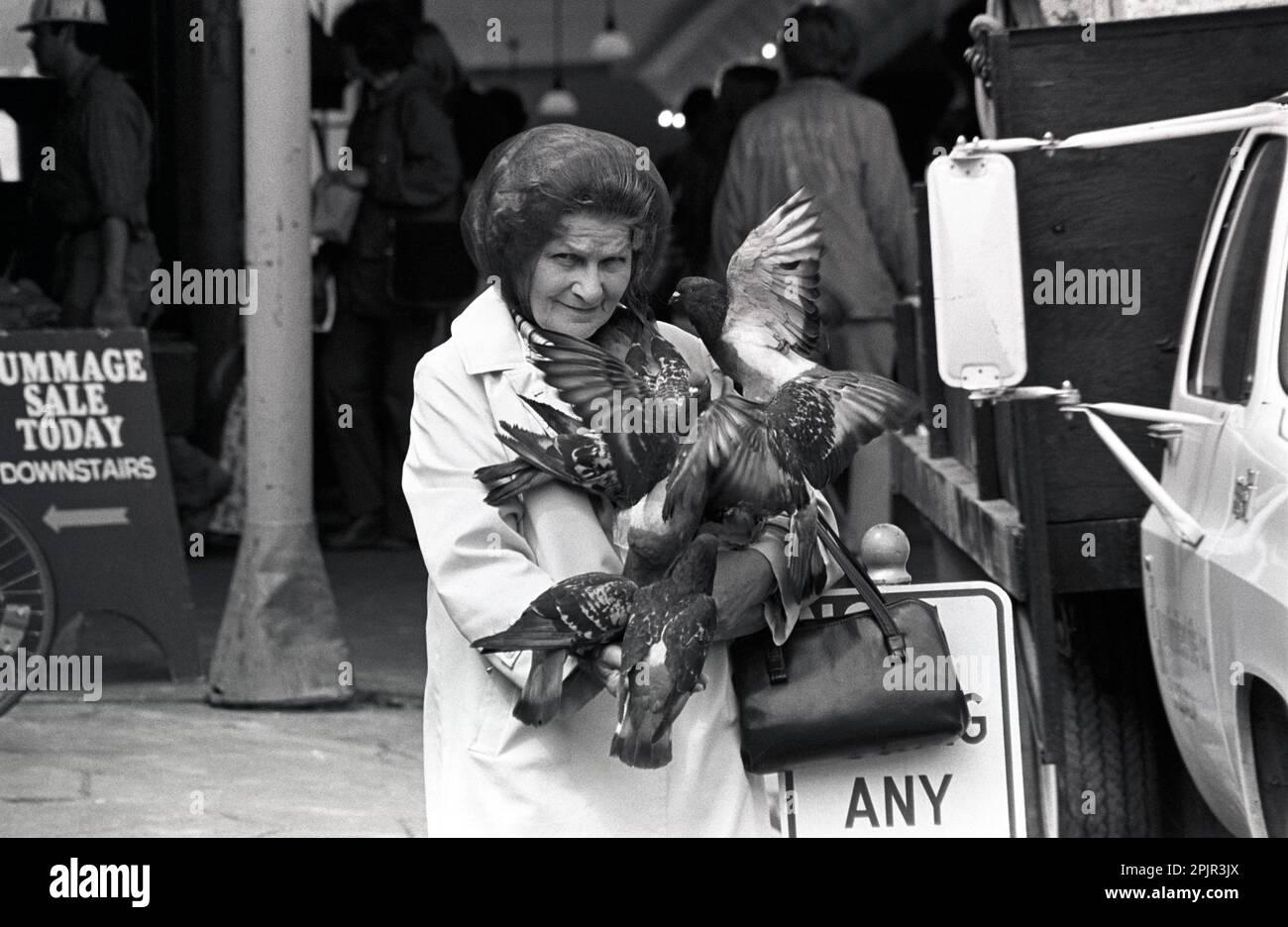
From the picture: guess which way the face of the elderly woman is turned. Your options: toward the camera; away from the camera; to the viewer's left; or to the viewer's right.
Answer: toward the camera

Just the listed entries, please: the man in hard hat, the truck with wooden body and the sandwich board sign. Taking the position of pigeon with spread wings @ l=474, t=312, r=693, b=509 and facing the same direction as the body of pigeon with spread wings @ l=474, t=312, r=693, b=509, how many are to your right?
0

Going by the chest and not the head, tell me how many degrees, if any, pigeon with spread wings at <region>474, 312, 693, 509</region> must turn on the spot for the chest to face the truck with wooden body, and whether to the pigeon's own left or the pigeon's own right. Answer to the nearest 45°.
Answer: approximately 45° to the pigeon's own left

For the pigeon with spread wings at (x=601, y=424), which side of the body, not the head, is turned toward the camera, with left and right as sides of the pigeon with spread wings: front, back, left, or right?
right

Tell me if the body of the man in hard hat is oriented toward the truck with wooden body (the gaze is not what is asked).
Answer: no

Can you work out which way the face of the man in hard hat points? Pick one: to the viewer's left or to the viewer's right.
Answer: to the viewer's left

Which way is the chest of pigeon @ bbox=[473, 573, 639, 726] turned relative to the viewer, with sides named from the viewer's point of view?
facing away from the viewer and to the right of the viewer

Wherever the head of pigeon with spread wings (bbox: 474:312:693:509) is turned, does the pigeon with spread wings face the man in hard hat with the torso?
no

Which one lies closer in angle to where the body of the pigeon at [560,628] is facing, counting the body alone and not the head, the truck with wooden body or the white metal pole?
the truck with wooden body

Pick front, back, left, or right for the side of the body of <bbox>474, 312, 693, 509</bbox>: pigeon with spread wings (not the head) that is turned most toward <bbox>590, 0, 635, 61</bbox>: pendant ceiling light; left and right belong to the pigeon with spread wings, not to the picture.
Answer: left

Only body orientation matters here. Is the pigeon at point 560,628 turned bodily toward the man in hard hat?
no

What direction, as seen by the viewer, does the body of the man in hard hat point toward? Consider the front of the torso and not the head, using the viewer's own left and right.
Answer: facing to the left of the viewer

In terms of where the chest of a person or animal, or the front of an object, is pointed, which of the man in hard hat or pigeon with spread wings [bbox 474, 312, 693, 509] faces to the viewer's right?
the pigeon with spread wings

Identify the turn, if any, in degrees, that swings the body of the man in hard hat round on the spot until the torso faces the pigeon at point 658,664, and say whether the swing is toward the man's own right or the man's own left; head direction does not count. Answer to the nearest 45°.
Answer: approximately 90° to the man's own left
